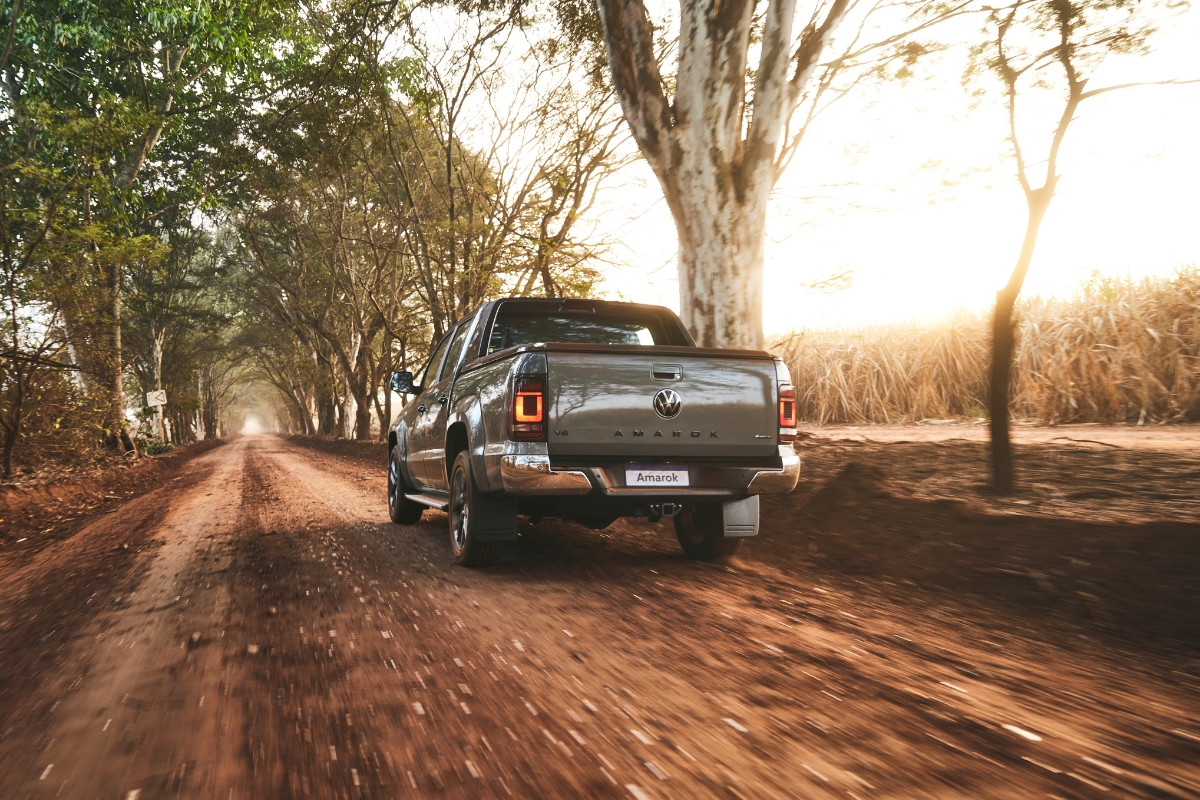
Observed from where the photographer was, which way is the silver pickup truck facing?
facing away from the viewer and to the left of the viewer

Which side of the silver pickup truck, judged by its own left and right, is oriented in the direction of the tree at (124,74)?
front
